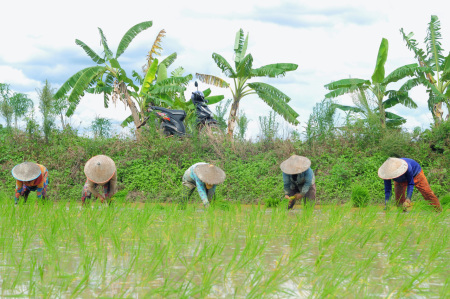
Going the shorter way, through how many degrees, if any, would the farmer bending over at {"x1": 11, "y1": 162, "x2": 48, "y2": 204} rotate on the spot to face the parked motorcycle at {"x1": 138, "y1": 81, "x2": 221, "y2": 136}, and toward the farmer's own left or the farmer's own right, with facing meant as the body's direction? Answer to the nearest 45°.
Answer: approximately 180°

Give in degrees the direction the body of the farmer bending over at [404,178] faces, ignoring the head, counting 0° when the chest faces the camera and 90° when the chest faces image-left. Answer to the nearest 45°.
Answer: approximately 45°

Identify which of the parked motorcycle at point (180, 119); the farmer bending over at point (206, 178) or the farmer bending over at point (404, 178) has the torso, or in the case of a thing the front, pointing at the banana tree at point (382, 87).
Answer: the parked motorcycle

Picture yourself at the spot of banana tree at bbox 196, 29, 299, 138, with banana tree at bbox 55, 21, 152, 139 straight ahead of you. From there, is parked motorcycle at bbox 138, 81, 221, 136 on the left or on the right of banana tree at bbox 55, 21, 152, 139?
left

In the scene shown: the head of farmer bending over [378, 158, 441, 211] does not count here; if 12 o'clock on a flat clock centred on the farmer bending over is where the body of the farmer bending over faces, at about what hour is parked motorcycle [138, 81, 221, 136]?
The parked motorcycle is roughly at 3 o'clock from the farmer bending over.

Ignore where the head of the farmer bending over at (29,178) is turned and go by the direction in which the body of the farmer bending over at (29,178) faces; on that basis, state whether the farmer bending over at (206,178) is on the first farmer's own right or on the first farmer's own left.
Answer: on the first farmer's own left

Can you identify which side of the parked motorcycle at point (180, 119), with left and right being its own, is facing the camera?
right

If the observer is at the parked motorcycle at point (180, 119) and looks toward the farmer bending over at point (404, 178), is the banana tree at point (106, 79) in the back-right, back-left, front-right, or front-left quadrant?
back-right

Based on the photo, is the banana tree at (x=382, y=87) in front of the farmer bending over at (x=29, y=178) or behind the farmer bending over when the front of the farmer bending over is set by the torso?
behind

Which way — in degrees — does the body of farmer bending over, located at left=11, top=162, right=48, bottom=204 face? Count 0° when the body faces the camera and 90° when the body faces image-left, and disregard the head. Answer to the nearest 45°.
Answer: approximately 45°

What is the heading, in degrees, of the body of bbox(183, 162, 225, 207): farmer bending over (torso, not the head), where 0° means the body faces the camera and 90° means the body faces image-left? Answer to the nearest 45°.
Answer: approximately 315°
